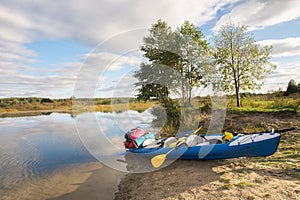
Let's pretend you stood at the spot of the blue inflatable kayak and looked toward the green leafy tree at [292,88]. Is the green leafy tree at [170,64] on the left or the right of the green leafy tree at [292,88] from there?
left

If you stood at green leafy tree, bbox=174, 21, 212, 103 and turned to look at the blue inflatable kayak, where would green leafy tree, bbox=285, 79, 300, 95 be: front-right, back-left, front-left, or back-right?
back-left
